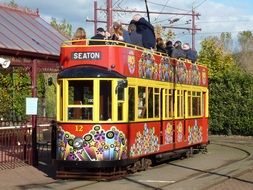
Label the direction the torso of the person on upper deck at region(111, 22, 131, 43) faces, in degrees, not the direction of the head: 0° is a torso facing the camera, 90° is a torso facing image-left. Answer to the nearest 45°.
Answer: approximately 45°

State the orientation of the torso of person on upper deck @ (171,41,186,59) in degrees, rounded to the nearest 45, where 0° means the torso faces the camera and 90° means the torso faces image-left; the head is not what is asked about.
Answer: approximately 45°

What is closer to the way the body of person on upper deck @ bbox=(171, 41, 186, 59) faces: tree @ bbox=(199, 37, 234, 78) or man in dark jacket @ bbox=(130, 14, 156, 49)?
the man in dark jacket

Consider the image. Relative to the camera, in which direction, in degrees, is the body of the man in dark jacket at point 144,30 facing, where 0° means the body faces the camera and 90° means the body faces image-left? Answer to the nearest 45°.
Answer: approximately 90°

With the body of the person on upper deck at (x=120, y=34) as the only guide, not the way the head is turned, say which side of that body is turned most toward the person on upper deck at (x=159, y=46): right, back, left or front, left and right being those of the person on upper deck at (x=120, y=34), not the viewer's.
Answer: back
